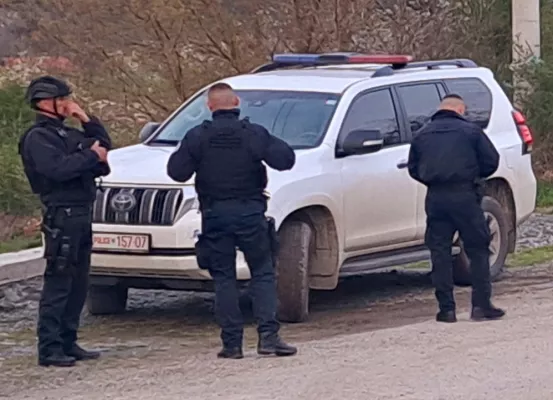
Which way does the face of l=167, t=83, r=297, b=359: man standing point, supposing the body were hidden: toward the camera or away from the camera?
away from the camera

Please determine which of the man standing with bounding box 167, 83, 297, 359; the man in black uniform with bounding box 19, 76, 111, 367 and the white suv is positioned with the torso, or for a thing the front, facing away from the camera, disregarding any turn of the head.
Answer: the man standing

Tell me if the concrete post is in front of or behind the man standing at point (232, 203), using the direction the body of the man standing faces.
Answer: in front

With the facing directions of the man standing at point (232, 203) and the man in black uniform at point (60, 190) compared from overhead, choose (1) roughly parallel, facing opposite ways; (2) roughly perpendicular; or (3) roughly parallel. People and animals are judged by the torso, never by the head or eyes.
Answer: roughly perpendicular

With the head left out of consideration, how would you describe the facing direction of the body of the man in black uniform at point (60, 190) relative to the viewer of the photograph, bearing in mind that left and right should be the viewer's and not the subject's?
facing to the right of the viewer

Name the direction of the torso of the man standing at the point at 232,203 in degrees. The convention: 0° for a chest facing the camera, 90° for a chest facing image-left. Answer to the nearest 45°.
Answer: approximately 180°

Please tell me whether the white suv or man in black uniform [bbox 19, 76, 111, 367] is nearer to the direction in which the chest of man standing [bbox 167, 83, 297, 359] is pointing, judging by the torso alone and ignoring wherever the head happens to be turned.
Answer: the white suv

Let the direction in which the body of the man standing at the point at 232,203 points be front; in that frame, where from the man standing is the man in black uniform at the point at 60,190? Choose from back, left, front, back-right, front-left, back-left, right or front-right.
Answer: left

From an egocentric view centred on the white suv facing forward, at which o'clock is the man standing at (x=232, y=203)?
The man standing is roughly at 11 o'clock from the white suv.

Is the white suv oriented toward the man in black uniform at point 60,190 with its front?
yes

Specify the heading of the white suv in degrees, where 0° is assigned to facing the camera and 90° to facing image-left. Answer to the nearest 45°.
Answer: approximately 45°

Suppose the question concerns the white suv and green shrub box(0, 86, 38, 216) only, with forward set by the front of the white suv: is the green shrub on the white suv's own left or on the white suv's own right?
on the white suv's own right

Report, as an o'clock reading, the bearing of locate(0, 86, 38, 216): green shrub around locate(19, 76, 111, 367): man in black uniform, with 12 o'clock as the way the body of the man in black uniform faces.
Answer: The green shrub is roughly at 9 o'clock from the man in black uniform.
